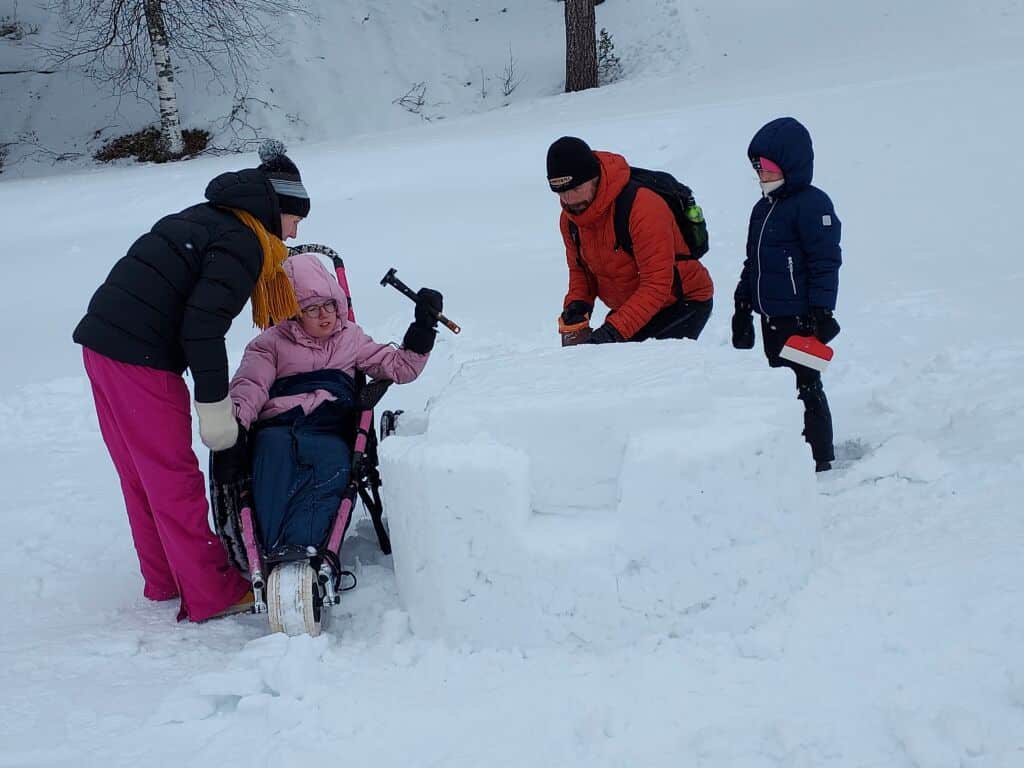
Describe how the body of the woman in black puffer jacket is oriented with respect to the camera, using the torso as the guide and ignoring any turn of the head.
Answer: to the viewer's right

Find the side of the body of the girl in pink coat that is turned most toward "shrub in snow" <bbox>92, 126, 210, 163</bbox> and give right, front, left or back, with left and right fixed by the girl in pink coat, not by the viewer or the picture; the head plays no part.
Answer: back

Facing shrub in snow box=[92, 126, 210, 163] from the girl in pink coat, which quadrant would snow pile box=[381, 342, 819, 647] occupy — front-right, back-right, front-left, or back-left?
back-right

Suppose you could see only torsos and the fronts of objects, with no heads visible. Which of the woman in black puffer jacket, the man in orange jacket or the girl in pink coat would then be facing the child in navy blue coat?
the woman in black puffer jacket

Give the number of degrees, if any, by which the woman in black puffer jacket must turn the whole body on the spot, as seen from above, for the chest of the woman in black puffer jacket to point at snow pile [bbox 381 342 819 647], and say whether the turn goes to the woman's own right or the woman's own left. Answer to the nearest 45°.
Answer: approximately 45° to the woman's own right

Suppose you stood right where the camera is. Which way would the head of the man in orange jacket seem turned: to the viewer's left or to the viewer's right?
to the viewer's left

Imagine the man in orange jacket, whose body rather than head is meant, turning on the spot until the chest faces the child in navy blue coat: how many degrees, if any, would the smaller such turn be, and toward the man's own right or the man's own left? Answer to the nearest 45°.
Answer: approximately 135° to the man's own left

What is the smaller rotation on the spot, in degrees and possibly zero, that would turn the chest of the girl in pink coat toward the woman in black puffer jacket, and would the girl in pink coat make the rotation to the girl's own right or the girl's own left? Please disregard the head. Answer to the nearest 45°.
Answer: approximately 45° to the girl's own right

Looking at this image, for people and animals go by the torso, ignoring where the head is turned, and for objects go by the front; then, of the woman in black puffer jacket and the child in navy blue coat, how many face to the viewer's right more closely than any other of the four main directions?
1

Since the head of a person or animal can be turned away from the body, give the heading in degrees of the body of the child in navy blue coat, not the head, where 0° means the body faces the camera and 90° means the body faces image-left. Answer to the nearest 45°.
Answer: approximately 45°

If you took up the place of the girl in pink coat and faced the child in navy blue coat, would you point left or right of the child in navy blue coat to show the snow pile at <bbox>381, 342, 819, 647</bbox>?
right

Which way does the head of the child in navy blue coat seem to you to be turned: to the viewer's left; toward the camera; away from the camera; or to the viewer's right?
to the viewer's left

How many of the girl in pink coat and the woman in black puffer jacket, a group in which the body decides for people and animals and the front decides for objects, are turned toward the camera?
1
